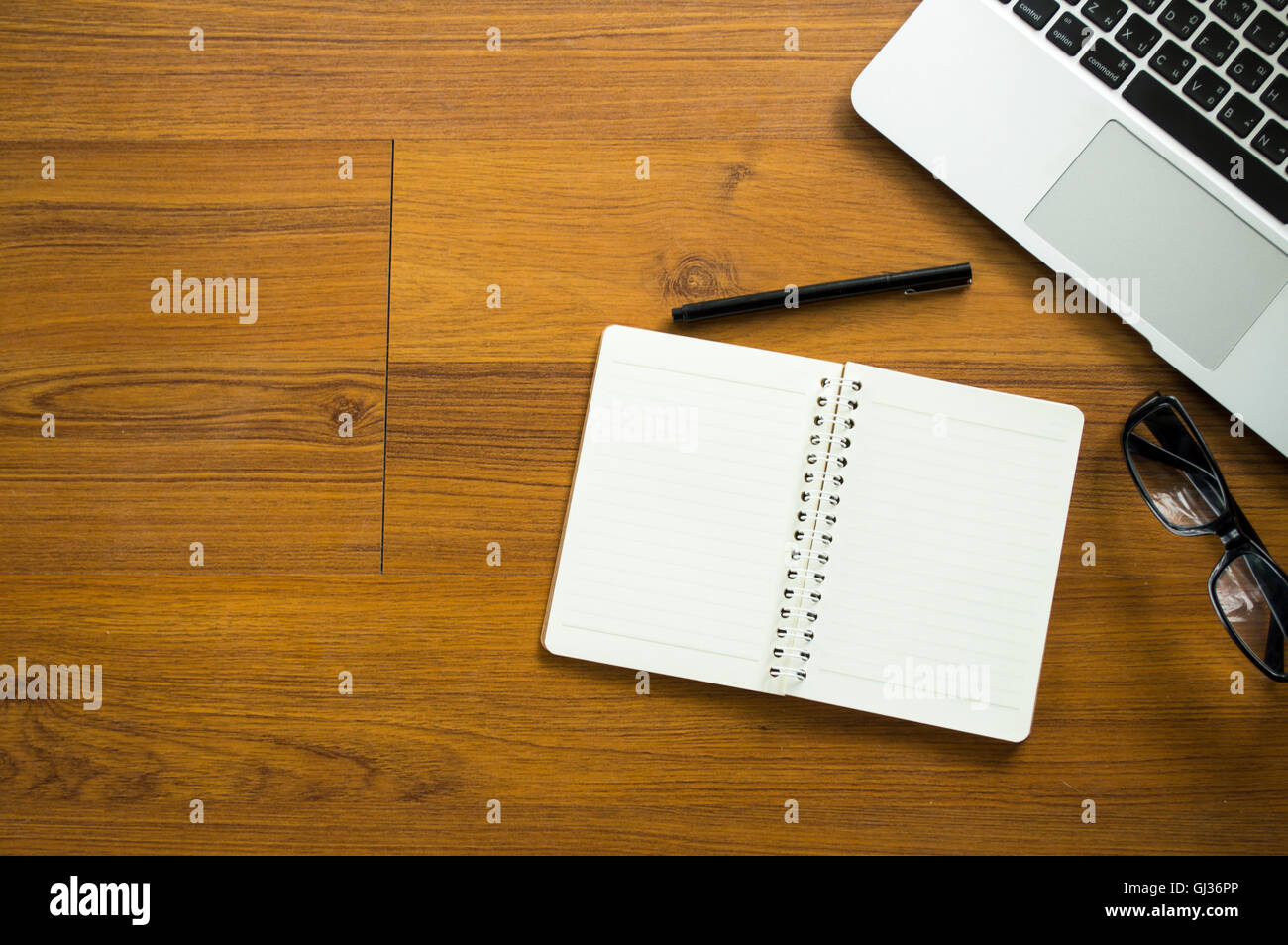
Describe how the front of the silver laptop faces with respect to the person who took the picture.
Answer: facing the viewer and to the left of the viewer
